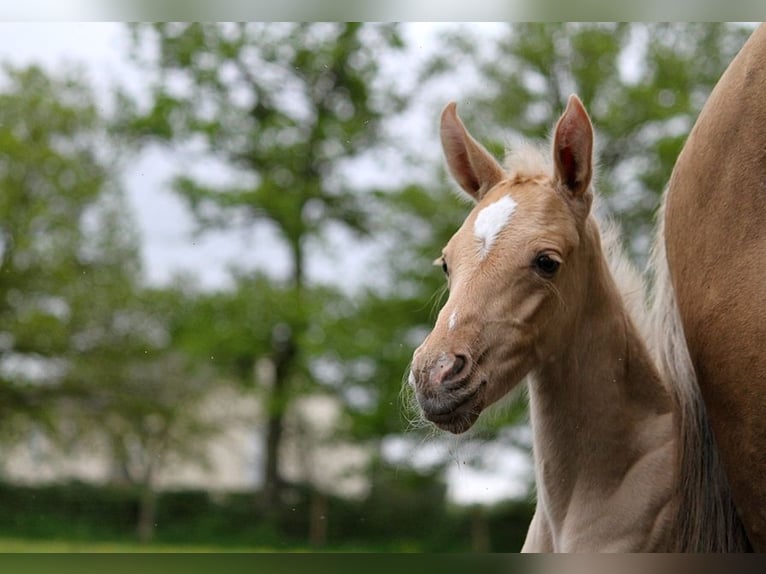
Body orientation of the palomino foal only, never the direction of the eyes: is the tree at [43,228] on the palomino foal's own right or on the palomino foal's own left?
on the palomino foal's own right

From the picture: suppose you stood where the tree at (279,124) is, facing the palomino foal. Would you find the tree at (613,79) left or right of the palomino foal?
left

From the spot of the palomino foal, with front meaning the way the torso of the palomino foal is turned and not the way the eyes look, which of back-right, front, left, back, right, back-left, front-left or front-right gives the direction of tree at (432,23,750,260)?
back-right

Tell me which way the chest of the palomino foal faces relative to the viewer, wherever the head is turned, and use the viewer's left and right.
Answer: facing the viewer and to the left of the viewer

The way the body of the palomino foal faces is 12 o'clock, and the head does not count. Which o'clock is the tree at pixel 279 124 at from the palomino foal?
The tree is roughly at 4 o'clock from the palomino foal.
